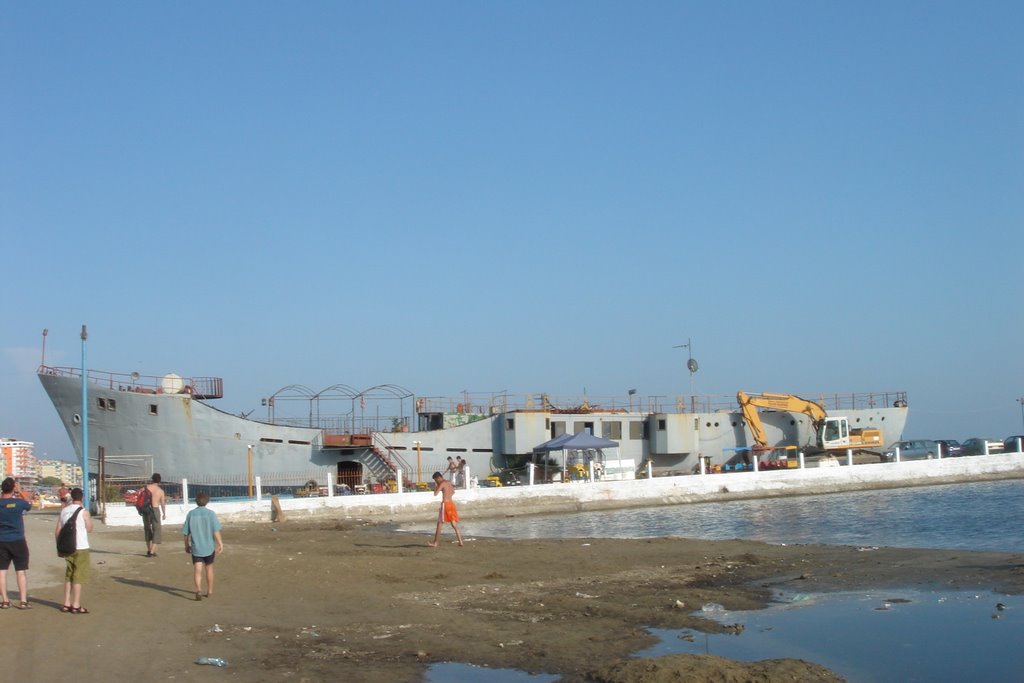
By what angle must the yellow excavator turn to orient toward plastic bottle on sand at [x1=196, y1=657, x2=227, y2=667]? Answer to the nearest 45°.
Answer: approximately 90° to its left

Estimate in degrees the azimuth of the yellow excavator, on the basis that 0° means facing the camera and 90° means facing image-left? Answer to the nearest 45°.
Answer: approximately 90°

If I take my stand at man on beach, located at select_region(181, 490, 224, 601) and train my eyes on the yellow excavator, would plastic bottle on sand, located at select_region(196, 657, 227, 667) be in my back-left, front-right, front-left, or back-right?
back-right

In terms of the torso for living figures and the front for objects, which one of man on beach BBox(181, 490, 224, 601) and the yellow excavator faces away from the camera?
the man on beach

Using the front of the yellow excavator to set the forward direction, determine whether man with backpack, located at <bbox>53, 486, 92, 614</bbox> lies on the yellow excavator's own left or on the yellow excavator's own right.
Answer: on the yellow excavator's own left

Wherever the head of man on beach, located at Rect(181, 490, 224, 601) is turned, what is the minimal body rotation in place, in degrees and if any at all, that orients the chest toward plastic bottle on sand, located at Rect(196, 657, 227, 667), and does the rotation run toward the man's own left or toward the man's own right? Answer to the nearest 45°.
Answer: approximately 180°

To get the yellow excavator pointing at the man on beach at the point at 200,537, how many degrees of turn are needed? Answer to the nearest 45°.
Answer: approximately 90° to its left

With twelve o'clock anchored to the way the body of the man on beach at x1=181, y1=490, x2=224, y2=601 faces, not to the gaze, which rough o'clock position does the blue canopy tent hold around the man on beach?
The blue canopy tent is roughly at 1 o'clock from the man on beach.

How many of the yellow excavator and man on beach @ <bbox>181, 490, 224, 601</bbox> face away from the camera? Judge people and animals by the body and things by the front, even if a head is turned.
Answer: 1

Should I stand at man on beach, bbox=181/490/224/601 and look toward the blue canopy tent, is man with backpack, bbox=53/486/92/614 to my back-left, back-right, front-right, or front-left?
back-left

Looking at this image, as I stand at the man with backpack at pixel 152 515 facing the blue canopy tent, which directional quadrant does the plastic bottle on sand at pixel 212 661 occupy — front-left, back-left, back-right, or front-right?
back-right

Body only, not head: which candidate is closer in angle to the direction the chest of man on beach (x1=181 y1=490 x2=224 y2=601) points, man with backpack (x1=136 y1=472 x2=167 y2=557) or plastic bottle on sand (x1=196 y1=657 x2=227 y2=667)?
the man with backpack

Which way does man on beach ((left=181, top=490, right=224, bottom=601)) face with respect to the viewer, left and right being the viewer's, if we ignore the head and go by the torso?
facing away from the viewer

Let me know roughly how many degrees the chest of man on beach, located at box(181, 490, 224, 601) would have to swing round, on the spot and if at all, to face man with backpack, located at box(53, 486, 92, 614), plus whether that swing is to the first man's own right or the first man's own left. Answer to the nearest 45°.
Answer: approximately 135° to the first man's own left

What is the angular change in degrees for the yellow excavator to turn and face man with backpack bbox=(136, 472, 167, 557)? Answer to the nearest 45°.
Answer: approximately 90° to its left
